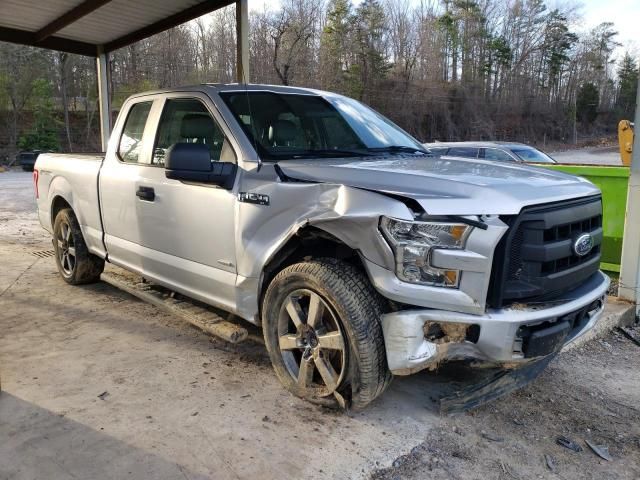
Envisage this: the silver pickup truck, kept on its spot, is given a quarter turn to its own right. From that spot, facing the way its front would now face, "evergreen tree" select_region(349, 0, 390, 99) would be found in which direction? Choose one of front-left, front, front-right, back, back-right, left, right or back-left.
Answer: back-right

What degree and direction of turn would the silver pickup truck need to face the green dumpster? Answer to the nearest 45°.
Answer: approximately 90° to its left

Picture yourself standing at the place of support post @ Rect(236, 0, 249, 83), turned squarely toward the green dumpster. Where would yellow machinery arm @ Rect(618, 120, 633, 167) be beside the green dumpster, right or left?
left

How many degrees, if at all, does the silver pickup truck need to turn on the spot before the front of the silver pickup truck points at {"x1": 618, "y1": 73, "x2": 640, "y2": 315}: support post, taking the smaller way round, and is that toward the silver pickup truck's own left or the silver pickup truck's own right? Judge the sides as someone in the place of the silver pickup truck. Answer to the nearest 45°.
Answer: approximately 90° to the silver pickup truck's own left

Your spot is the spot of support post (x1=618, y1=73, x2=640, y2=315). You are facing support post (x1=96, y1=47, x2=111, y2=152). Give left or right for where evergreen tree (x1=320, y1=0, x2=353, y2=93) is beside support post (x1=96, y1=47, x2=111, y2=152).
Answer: right

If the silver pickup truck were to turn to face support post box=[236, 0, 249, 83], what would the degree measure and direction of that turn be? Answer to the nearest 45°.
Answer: approximately 135° to its left

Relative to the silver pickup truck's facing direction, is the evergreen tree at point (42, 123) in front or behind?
behind

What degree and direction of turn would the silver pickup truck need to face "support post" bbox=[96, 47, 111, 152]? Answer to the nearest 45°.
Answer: approximately 180°

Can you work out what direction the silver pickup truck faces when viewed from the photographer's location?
facing the viewer and to the right of the viewer

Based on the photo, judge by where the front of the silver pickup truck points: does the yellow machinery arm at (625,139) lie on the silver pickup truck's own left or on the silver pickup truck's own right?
on the silver pickup truck's own left

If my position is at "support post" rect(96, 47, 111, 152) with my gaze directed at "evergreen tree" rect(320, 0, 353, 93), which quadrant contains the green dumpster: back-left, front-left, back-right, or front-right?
back-right
